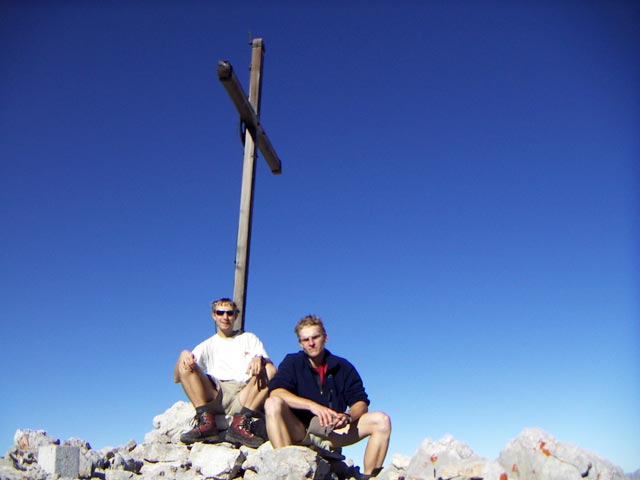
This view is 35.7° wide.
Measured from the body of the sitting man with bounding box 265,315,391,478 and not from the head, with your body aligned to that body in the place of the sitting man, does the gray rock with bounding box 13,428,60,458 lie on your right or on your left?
on your right

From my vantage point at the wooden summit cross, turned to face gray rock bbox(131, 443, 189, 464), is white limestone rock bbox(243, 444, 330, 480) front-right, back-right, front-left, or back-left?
front-left

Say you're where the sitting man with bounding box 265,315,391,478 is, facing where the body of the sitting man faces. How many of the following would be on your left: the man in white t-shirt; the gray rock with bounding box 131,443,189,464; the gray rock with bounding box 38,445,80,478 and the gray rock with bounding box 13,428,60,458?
0

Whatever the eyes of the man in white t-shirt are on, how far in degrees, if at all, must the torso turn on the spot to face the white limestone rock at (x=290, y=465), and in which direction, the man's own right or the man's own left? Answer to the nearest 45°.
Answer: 0° — they already face it

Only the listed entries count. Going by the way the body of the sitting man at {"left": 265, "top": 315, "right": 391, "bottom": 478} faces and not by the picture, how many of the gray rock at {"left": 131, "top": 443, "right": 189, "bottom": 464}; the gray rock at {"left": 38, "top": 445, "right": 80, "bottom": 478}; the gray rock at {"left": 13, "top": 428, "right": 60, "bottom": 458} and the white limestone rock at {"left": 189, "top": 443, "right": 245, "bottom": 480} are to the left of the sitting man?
0

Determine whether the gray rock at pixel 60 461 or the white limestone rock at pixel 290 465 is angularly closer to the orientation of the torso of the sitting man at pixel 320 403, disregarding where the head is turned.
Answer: the white limestone rock

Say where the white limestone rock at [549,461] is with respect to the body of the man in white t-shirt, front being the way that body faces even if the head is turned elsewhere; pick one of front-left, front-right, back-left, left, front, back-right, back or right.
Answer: front-left

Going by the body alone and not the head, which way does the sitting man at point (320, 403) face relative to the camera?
toward the camera

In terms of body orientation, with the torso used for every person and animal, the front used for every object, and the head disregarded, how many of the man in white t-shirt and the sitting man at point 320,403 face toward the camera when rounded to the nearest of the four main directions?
2

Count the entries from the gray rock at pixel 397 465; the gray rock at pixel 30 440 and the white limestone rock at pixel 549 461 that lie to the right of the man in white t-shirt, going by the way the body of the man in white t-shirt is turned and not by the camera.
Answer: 1

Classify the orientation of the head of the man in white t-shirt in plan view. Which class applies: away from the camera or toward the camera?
toward the camera

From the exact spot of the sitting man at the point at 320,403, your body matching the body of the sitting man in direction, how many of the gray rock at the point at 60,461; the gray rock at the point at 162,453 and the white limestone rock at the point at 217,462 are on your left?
0

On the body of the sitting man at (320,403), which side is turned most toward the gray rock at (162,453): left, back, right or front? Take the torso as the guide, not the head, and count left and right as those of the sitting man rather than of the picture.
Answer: right

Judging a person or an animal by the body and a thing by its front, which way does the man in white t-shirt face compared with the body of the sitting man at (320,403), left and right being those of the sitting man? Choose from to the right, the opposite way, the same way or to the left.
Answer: the same way

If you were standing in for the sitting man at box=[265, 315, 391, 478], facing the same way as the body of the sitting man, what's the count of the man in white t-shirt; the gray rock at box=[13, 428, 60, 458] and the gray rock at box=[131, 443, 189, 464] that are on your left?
0
